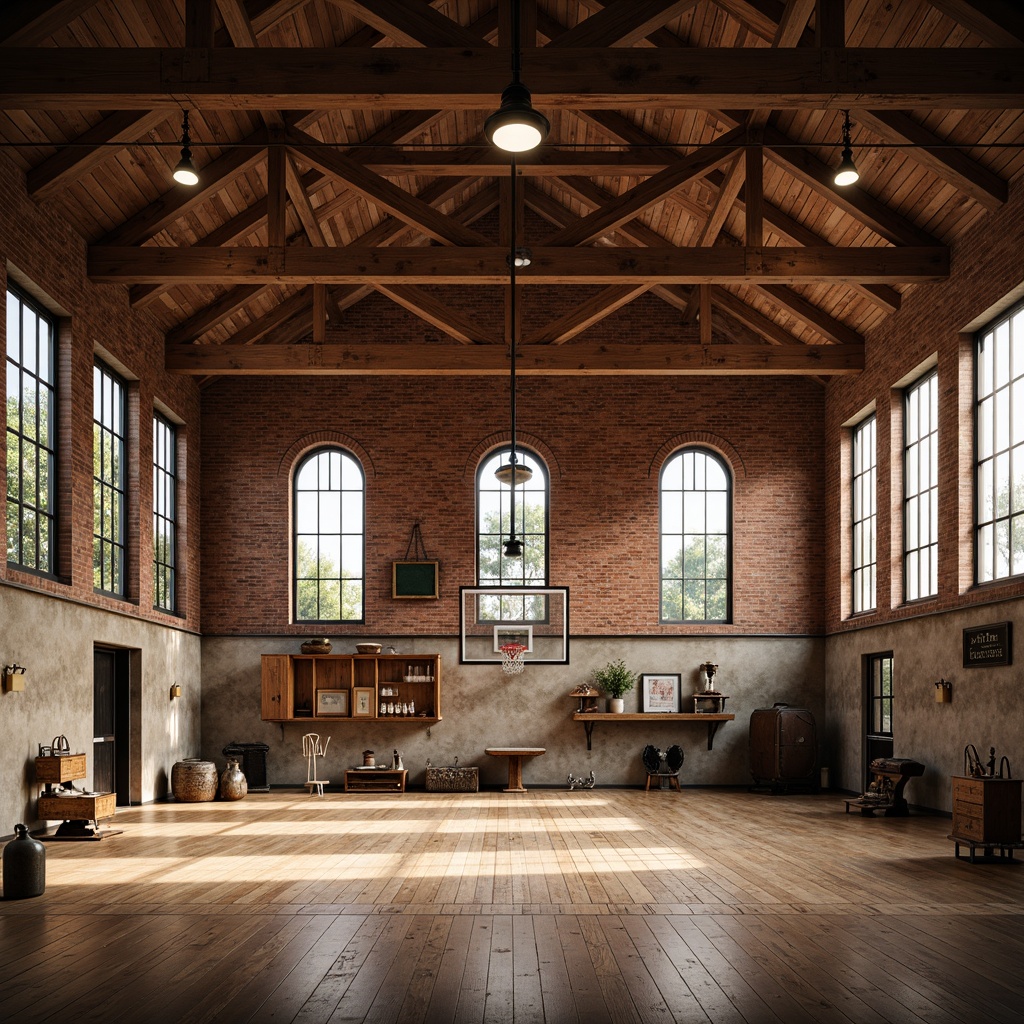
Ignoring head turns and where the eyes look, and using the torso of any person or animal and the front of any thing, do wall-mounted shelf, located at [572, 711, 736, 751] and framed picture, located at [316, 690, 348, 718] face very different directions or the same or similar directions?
same or similar directions

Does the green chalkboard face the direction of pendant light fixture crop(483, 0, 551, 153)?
yes

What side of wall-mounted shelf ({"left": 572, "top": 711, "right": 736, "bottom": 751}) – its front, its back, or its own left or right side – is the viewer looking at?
front

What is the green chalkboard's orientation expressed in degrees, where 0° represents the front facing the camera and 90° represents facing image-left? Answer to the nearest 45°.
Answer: approximately 0°

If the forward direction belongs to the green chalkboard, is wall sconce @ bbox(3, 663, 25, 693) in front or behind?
in front

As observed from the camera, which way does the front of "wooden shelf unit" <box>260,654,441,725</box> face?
facing the viewer

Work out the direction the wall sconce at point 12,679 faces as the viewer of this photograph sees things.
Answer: facing the viewer and to the right of the viewer

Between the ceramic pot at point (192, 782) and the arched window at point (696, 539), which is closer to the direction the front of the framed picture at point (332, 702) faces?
the ceramic pot

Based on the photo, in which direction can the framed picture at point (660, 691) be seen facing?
toward the camera

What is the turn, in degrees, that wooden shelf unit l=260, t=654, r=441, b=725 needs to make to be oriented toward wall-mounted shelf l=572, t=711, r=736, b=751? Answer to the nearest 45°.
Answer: approximately 90° to its left
